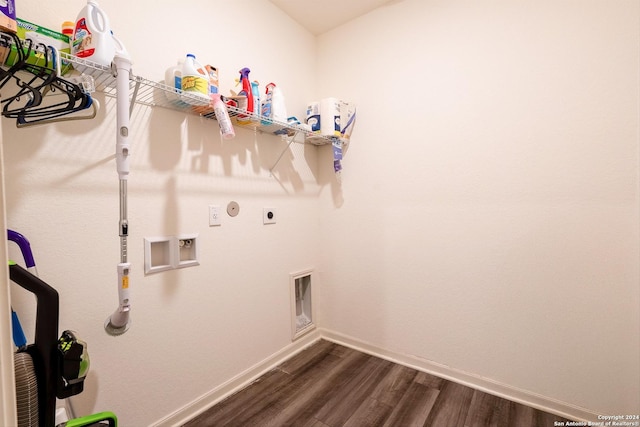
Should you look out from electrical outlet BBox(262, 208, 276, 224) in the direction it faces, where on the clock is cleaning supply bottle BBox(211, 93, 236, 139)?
The cleaning supply bottle is roughly at 2 o'clock from the electrical outlet.

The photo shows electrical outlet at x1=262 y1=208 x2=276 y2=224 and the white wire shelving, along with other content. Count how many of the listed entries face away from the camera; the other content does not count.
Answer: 0

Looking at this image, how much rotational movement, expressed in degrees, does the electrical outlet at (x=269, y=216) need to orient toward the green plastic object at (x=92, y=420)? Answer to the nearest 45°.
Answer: approximately 90° to its right

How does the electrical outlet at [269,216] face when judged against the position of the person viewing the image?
facing the viewer and to the right of the viewer

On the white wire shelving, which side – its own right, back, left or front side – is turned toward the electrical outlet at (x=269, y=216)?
left

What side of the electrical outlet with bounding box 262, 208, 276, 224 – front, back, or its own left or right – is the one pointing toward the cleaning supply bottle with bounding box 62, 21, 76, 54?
right
